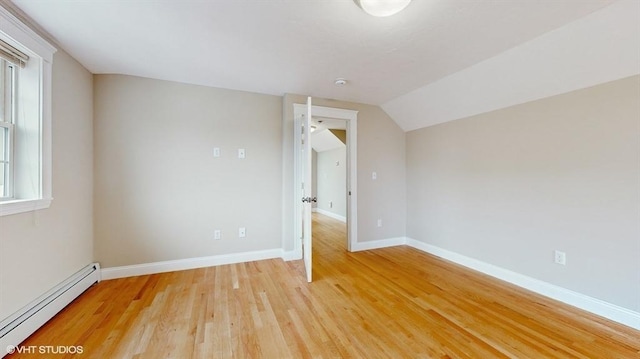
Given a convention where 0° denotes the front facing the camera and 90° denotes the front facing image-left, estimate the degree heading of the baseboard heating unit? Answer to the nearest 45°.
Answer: approximately 315°

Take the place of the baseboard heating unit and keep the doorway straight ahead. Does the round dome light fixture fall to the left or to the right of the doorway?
right
